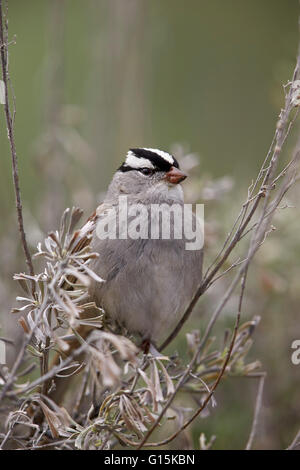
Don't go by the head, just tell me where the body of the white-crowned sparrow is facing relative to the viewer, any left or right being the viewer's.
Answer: facing the viewer and to the right of the viewer
